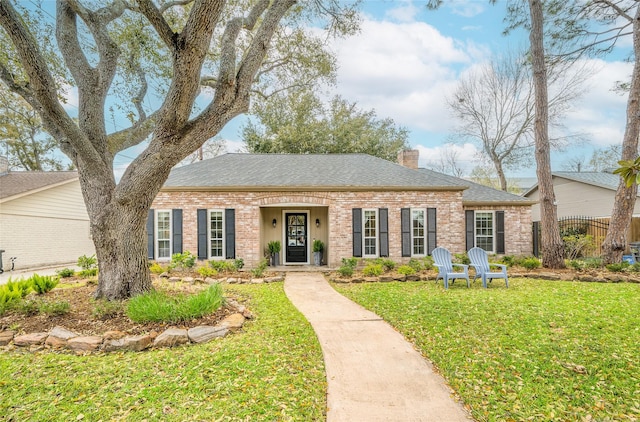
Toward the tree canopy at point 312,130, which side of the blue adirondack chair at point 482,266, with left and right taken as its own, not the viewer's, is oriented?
back

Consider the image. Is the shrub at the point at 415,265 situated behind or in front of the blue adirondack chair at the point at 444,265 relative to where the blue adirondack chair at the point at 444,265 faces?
behind

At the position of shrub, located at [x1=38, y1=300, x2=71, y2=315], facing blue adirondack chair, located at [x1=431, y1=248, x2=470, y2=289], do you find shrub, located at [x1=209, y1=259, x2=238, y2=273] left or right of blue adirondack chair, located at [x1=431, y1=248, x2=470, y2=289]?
left
